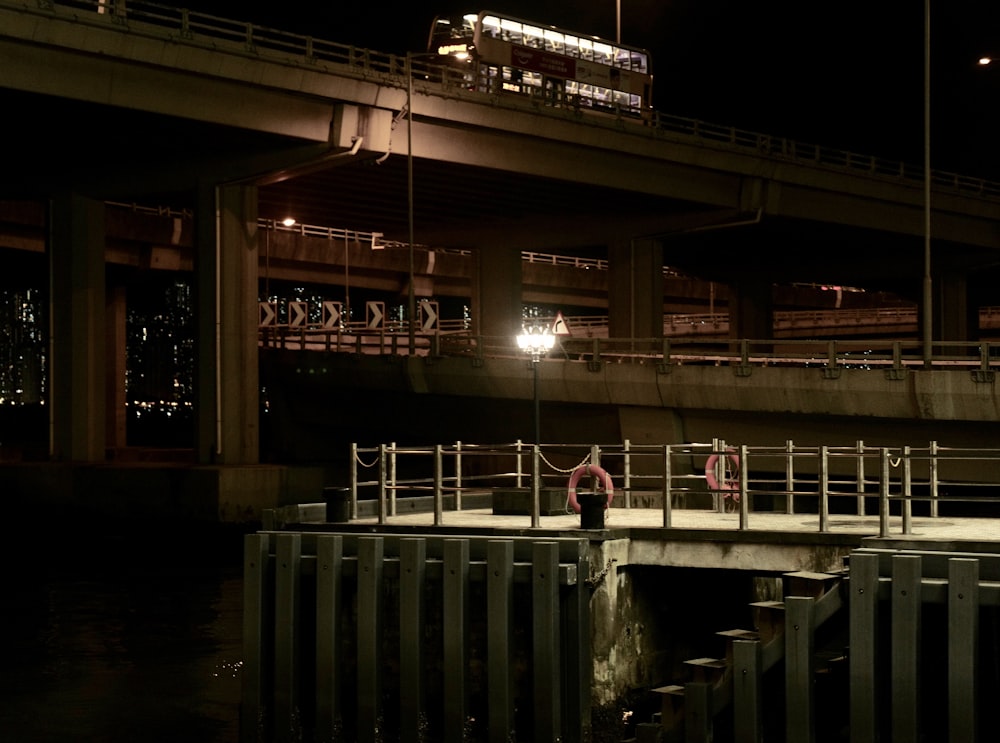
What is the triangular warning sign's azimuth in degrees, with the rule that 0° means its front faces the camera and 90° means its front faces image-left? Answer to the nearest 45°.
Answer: approximately 0°

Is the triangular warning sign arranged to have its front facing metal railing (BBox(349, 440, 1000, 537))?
yes

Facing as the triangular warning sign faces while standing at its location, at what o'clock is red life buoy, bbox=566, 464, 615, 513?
The red life buoy is roughly at 12 o'clock from the triangular warning sign.

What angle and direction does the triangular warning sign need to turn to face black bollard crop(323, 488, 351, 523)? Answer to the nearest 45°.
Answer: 0° — it already faces it
